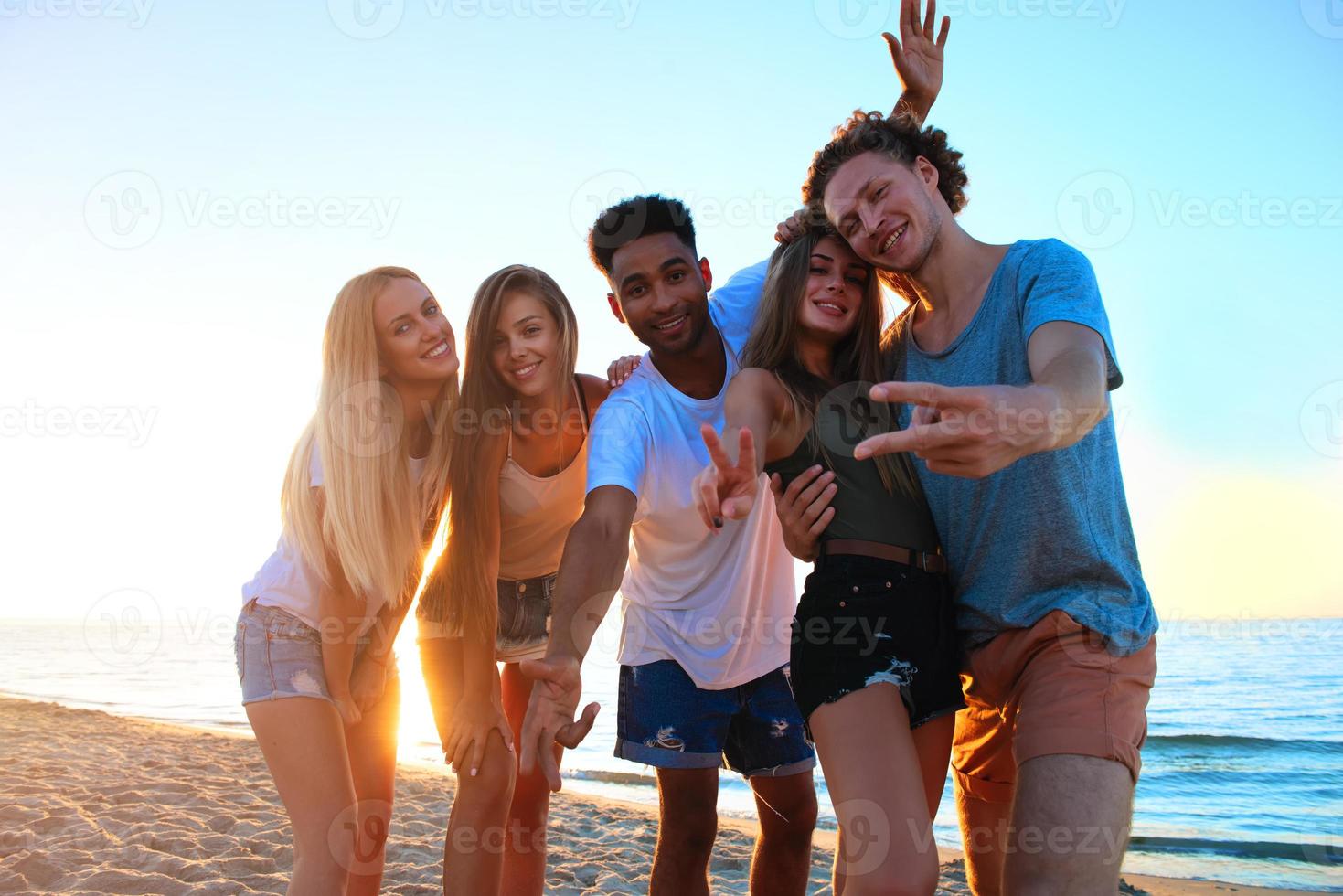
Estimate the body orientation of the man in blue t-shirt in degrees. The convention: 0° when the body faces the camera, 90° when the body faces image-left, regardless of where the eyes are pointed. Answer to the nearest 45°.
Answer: approximately 45°

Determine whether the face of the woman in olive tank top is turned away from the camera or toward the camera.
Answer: toward the camera

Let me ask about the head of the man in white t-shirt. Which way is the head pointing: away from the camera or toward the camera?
toward the camera

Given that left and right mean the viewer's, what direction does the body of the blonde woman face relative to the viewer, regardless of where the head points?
facing the viewer and to the right of the viewer

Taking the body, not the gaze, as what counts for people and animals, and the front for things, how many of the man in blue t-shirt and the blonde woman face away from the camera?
0

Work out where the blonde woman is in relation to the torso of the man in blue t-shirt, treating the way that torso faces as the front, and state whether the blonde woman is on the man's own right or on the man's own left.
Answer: on the man's own right

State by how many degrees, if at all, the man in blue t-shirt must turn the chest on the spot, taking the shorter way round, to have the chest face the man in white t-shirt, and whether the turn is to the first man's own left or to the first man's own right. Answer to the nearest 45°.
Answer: approximately 90° to the first man's own right
